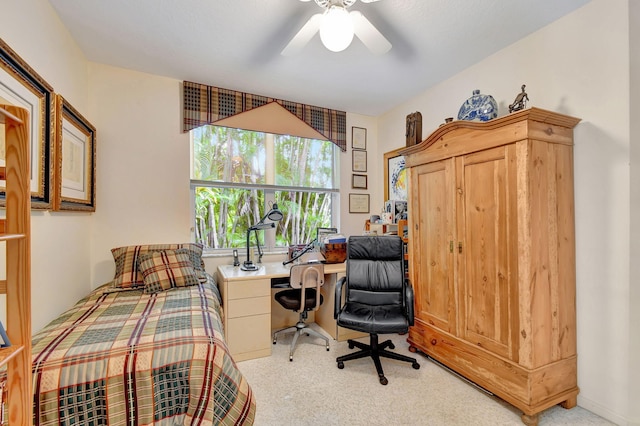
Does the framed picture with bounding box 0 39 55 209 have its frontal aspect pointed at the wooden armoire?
yes

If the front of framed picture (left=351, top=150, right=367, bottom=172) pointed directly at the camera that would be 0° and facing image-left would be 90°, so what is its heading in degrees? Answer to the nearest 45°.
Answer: approximately 0°

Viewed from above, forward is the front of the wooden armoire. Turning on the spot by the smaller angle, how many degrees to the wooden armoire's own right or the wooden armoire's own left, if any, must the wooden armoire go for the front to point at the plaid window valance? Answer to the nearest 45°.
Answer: approximately 45° to the wooden armoire's own right

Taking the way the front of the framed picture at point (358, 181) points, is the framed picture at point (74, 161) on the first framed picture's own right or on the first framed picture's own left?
on the first framed picture's own right

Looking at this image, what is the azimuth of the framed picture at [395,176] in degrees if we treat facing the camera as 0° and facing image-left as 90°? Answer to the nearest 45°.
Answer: approximately 45°

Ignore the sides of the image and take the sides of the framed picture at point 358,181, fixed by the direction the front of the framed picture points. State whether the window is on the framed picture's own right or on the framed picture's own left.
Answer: on the framed picture's own right
